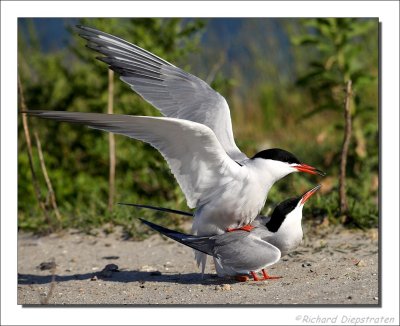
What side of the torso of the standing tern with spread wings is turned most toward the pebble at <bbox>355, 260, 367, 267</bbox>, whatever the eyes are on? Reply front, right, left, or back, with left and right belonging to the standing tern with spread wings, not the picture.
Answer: front

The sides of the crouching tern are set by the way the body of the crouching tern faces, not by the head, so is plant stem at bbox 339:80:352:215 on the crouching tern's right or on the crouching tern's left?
on the crouching tern's left

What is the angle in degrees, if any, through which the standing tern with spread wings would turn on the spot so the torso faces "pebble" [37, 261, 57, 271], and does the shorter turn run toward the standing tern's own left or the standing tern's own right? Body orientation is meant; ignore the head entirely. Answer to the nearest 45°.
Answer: approximately 135° to the standing tern's own left

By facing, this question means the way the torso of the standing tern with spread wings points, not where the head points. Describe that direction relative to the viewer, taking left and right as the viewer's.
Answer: facing to the right of the viewer

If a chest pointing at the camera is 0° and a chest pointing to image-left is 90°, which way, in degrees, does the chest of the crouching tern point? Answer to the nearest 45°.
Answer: approximately 270°
